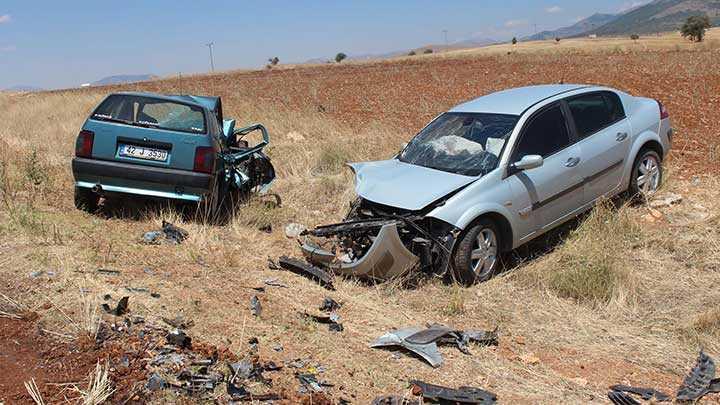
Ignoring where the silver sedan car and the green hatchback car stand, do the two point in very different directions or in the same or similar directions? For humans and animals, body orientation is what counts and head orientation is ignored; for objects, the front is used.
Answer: very different directions

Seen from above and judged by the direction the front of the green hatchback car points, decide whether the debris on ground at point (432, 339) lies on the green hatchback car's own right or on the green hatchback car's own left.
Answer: on the green hatchback car's own right

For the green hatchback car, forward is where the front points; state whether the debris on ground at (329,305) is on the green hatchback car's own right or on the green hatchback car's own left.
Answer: on the green hatchback car's own right

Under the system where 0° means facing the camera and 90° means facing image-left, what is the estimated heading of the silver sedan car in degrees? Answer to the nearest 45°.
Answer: approximately 45°

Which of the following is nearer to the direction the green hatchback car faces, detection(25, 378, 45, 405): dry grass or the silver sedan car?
the silver sedan car

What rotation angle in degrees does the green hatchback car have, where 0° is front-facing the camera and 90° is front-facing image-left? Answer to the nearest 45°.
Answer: approximately 225°

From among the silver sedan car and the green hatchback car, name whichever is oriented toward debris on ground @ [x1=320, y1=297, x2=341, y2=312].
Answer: the silver sedan car

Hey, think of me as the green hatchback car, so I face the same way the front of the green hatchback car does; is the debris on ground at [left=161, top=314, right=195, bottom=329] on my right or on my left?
on my right

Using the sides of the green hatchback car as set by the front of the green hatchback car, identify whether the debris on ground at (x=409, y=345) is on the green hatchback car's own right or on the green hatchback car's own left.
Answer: on the green hatchback car's own right

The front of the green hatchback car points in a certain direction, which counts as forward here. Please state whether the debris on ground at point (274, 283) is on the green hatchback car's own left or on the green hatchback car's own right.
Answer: on the green hatchback car's own right

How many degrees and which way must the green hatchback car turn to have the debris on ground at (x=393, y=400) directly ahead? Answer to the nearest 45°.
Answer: approximately 135° to its right

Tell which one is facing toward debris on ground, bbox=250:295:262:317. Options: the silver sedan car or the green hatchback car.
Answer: the silver sedan car

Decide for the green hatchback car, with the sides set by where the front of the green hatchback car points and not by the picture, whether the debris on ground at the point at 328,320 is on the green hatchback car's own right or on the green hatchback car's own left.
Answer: on the green hatchback car's own right

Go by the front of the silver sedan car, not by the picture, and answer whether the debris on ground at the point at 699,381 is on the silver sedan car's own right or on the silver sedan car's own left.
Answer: on the silver sedan car's own left
